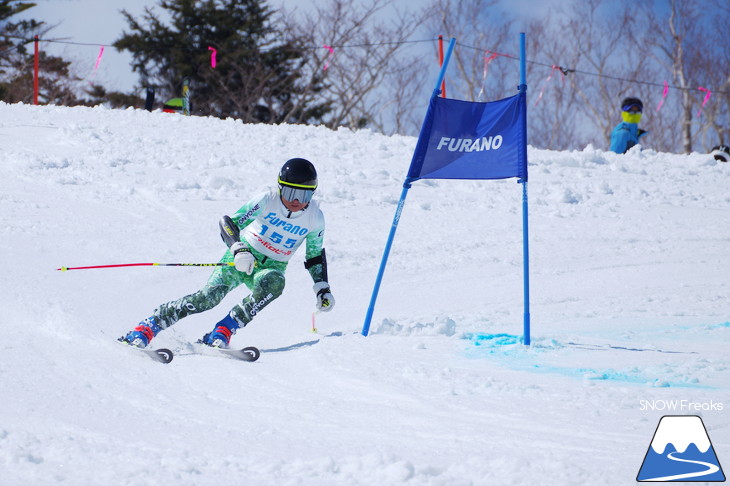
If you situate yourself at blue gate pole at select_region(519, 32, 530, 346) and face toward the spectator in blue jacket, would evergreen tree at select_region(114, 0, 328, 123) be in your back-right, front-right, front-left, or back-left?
front-left

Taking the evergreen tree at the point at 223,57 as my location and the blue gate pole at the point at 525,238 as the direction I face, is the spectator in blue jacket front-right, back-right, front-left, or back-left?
front-left

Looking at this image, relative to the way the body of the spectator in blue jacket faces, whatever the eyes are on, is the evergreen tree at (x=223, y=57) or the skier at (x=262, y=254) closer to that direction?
the skier

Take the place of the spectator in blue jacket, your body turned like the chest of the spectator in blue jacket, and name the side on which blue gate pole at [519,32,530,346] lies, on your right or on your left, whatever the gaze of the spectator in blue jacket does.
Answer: on your right

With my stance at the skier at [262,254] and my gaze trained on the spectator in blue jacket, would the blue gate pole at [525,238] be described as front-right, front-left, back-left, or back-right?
front-right

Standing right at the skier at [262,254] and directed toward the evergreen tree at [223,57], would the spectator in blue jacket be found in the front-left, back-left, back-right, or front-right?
front-right

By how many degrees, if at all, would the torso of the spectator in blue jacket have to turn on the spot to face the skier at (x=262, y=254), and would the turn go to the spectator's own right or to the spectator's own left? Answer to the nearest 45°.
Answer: approximately 45° to the spectator's own right
